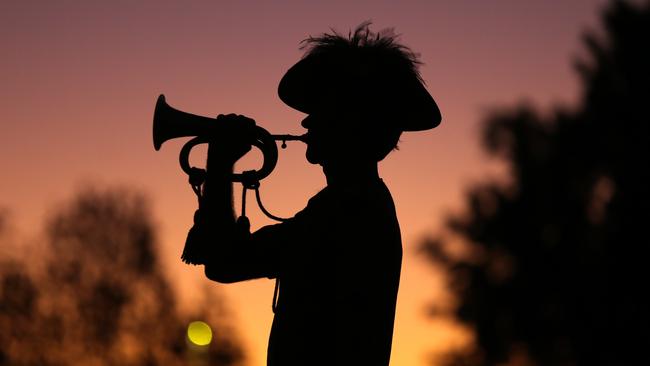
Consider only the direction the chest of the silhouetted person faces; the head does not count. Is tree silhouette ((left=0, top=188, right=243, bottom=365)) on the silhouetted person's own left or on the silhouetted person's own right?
on the silhouetted person's own right

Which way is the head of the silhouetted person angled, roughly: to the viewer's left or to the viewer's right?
to the viewer's left

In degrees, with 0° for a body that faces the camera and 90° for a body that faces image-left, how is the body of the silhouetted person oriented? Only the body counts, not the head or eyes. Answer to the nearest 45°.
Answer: approximately 90°

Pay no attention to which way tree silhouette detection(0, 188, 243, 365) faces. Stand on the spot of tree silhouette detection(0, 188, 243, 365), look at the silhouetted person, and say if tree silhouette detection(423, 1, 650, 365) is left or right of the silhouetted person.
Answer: left

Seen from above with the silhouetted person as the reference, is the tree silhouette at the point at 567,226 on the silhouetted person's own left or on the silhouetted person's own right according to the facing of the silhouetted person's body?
on the silhouetted person's own right
